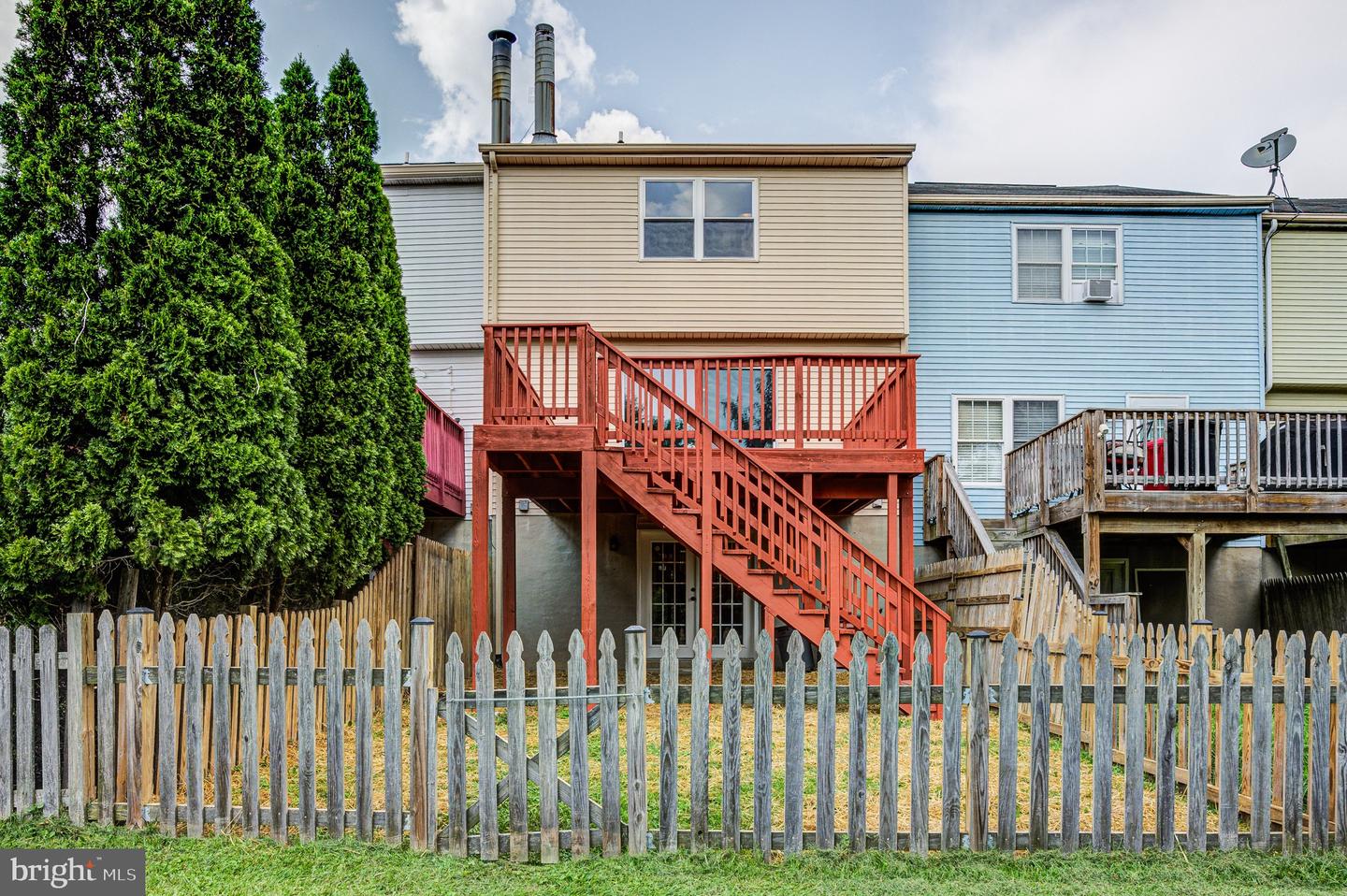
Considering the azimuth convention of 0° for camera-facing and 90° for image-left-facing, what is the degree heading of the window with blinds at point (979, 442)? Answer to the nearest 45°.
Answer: approximately 0°

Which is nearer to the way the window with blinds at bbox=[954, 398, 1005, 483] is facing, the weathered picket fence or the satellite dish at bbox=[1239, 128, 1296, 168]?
the weathered picket fence

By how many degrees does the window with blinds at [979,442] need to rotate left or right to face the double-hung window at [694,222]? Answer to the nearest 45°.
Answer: approximately 45° to its right

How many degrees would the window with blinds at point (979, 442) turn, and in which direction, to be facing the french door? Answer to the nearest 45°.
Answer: approximately 90° to its right

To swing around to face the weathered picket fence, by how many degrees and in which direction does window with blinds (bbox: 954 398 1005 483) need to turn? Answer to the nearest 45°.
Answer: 0° — it already faces it
